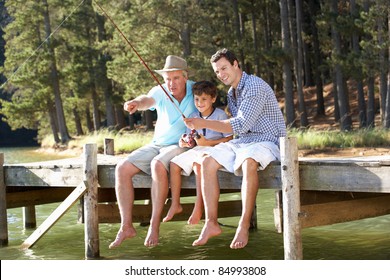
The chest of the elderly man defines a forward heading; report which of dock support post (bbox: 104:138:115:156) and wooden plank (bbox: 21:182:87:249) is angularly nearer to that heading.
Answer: the wooden plank

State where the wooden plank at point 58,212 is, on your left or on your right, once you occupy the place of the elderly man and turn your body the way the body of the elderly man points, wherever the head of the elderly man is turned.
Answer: on your right

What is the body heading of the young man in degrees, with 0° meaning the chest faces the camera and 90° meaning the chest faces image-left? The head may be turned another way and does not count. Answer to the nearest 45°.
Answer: approximately 45°

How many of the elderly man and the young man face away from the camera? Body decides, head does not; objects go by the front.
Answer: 0

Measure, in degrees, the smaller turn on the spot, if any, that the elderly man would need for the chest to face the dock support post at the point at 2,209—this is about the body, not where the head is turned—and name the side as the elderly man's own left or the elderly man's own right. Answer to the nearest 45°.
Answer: approximately 90° to the elderly man's own right

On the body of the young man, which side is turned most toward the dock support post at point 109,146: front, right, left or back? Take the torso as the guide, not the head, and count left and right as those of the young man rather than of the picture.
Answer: right

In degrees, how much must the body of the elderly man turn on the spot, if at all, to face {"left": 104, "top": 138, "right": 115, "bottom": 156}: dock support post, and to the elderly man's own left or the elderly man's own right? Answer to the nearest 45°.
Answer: approximately 135° to the elderly man's own right

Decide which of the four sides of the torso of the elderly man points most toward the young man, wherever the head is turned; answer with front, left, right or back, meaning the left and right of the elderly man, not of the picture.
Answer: left

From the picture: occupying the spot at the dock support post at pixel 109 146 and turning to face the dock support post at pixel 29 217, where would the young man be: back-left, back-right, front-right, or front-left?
back-left

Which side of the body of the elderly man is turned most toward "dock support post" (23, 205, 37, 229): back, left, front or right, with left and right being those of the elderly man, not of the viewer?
right

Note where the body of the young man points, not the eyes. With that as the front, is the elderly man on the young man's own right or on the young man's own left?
on the young man's own right
